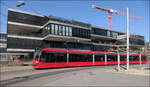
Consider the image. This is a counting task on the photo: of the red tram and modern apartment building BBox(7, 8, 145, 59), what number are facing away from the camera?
0

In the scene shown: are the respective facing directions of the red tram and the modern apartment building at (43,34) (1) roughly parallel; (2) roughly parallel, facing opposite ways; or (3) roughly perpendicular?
roughly perpendicular

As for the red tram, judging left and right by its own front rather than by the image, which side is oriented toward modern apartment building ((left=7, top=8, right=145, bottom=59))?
right

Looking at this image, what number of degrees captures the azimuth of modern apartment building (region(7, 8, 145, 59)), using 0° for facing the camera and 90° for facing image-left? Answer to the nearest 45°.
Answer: approximately 315°

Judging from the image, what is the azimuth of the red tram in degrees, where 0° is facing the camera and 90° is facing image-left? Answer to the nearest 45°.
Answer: approximately 45°
